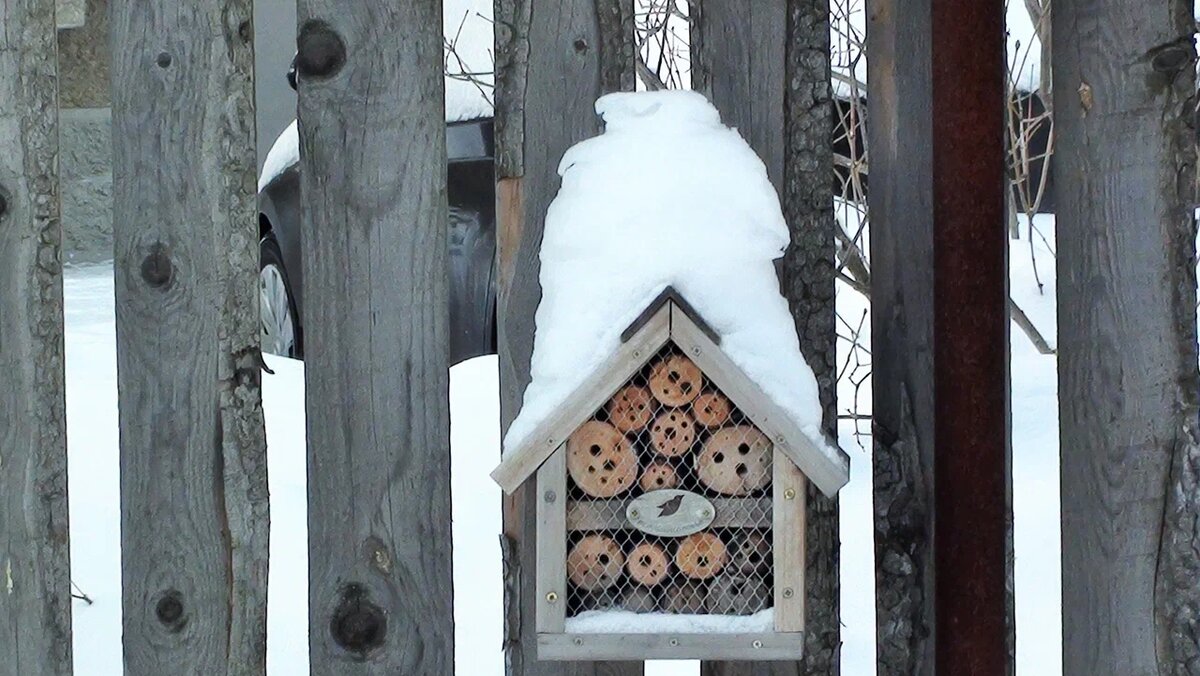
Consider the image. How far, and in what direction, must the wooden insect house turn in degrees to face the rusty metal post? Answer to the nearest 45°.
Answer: approximately 135° to its left

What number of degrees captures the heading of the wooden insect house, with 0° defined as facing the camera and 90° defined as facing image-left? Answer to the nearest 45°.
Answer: approximately 0°

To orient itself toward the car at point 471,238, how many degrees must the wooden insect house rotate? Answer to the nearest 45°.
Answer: approximately 180°
